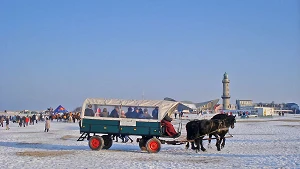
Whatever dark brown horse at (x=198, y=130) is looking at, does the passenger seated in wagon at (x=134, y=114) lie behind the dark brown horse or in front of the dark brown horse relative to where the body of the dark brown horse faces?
behind

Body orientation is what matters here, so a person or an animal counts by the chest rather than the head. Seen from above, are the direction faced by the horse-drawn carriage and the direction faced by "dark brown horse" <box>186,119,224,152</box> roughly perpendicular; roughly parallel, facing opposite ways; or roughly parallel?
roughly parallel

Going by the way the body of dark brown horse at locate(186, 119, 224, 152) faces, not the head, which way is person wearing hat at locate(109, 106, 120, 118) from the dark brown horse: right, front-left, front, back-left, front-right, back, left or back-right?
back

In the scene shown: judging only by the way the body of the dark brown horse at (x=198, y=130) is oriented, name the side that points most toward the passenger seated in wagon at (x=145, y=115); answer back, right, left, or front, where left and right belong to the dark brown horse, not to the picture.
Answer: back

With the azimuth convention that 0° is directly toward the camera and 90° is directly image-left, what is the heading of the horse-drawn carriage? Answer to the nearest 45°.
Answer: approximately 270°

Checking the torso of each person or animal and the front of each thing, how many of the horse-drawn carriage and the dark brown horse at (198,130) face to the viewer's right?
2

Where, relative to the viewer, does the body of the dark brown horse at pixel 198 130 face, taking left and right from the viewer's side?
facing to the right of the viewer

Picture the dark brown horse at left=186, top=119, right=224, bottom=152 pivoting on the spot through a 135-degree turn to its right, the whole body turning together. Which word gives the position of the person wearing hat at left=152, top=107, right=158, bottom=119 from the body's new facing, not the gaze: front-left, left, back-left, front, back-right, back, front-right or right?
front-right

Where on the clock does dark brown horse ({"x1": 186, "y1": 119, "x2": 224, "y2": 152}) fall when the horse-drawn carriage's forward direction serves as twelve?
The dark brown horse is roughly at 12 o'clock from the horse-drawn carriage.
